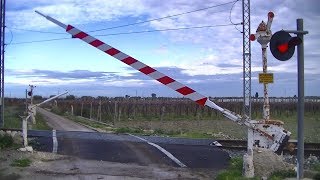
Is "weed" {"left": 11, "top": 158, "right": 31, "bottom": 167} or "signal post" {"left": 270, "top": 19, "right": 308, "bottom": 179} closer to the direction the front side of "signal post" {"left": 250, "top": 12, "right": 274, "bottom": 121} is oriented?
the signal post

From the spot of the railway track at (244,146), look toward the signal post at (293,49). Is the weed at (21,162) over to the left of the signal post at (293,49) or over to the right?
right

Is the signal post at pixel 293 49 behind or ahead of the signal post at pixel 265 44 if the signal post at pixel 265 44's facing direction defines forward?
ahead

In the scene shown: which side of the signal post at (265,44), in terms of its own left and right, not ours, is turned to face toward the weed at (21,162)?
right

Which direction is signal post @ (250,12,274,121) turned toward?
toward the camera
